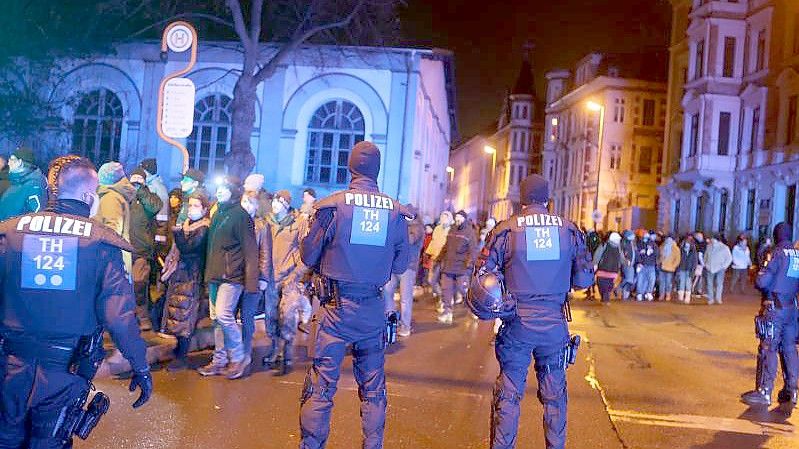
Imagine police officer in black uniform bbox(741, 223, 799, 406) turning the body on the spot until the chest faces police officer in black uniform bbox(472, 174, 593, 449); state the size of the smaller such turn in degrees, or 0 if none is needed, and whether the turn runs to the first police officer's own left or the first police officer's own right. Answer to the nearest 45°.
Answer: approximately 90° to the first police officer's own left

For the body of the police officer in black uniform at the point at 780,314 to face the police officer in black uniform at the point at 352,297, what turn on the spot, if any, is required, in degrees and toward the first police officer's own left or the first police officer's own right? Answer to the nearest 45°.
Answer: approximately 90° to the first police officer's own left

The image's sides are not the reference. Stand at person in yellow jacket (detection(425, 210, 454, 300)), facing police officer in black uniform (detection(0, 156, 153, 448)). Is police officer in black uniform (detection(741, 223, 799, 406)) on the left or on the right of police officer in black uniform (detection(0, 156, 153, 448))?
left

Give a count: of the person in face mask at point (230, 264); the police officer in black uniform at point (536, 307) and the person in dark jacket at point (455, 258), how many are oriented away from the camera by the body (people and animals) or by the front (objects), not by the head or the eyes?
1

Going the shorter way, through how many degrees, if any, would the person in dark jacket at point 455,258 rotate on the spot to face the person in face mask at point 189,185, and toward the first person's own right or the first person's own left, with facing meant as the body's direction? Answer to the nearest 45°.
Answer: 0° — they already face them

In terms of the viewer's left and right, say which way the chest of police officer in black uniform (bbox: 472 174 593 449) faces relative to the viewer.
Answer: facing away from the viewer

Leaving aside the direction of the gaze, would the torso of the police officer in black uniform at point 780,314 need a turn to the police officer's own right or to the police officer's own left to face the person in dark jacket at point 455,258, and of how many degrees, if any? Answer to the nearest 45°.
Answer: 0° — they already face them

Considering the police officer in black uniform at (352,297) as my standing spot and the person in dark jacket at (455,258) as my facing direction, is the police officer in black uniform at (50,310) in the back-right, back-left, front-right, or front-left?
back-left

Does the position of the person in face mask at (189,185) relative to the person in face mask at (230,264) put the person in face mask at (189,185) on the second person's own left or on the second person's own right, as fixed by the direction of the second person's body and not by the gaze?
on the second person's own right

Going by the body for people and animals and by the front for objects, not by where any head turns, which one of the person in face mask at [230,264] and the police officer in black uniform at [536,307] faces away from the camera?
the police officer in black uniform

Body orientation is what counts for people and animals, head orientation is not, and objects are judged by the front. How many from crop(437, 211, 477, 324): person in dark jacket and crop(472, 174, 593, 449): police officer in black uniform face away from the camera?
1

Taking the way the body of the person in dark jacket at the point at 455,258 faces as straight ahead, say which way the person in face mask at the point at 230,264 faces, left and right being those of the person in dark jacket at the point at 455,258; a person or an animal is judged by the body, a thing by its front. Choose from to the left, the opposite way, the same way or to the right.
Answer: the same way

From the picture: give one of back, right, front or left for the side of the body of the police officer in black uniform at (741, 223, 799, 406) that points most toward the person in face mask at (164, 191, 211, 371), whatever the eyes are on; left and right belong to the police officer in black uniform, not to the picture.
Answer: left

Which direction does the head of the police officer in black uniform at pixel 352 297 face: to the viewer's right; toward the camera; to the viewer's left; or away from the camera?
away from the camera

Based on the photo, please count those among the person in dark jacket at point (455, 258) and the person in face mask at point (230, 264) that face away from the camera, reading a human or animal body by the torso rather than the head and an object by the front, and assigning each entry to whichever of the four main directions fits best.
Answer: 0

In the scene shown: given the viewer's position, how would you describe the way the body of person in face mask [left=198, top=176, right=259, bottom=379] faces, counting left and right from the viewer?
facing the viewer and to the left of the viewer

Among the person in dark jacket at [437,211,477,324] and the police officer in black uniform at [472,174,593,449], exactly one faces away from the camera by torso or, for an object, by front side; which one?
the police officer in black uniform

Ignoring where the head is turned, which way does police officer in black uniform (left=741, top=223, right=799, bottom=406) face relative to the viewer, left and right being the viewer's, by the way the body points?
facing away from the viewer and to the left of the viewer

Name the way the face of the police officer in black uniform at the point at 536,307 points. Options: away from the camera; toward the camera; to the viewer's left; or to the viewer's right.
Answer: away from the camera

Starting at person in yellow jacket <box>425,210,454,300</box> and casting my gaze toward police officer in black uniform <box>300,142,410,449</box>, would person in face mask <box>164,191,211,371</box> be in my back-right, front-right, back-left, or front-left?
front-right
